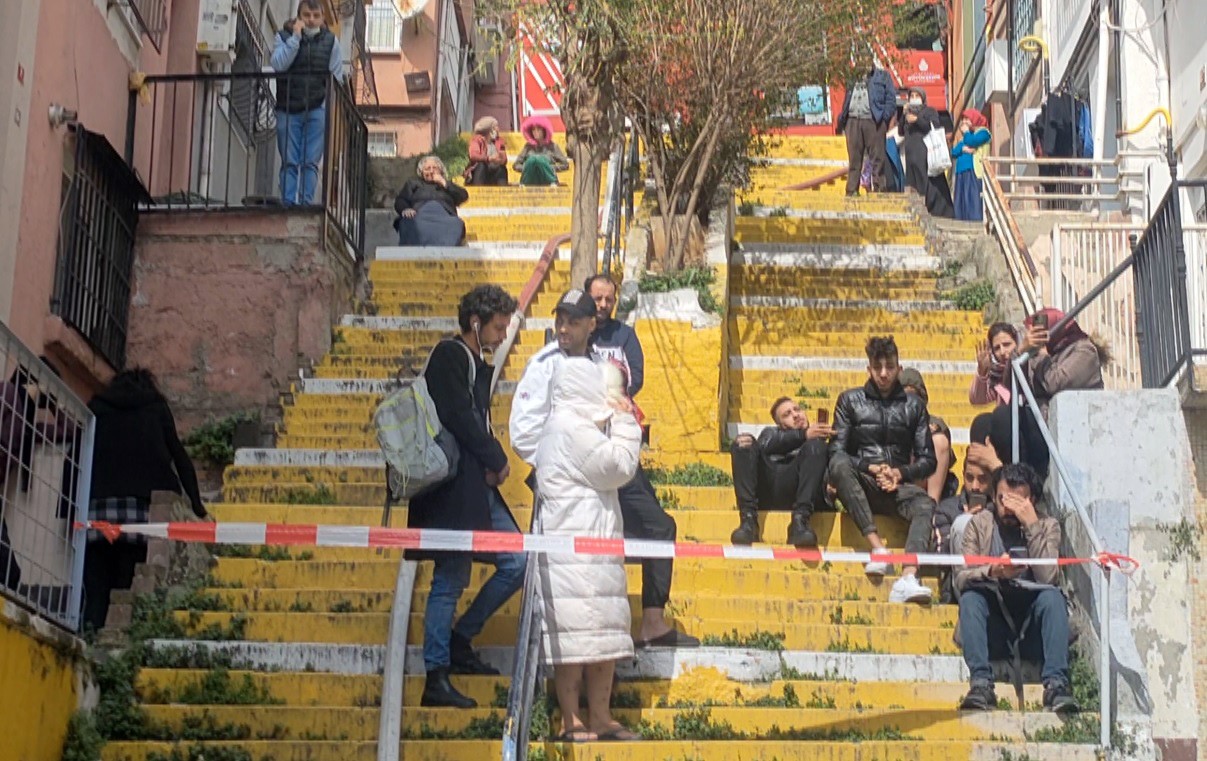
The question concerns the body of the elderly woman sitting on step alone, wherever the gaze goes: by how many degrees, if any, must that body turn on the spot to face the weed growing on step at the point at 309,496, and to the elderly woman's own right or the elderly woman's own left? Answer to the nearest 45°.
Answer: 0° — they already face it

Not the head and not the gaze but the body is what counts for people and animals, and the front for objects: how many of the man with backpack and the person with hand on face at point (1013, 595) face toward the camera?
1

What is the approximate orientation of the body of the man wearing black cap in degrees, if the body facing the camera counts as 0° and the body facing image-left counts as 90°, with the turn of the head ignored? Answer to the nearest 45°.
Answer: approximately 315°

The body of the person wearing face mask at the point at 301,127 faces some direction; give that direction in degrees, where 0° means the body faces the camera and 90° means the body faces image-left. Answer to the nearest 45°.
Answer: approximately 0°

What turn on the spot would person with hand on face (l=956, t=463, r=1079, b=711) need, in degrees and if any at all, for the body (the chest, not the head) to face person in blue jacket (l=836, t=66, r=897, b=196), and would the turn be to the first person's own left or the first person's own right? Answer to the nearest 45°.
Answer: approximately 180°

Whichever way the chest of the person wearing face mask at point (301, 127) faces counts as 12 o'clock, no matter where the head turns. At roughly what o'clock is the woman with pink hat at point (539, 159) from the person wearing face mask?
The woman with pink hat is roughly at 7 o'clock from the person wearing face mask.

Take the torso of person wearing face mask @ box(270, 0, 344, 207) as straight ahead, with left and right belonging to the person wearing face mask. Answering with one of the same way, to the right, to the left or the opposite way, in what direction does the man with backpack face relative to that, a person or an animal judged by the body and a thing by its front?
to the left

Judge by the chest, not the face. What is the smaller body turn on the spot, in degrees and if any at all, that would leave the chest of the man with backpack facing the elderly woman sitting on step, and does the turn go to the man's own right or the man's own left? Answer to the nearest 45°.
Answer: approximately 90° to the man's own left
